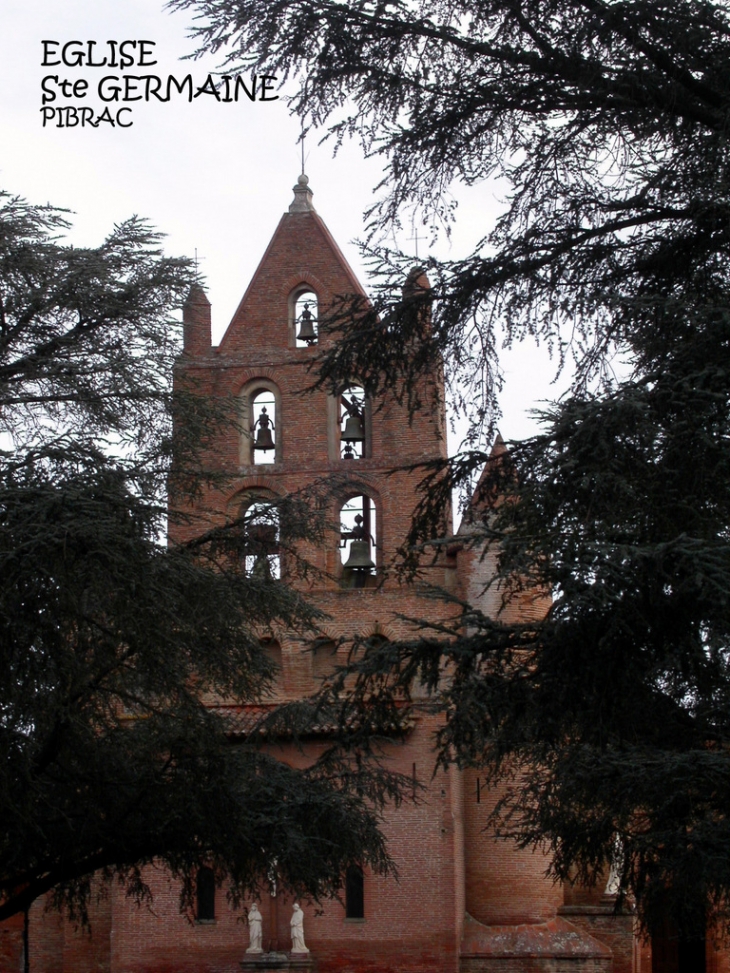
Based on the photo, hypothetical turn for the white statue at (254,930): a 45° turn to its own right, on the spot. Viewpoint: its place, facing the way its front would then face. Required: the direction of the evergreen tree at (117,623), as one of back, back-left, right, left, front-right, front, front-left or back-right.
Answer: front-left

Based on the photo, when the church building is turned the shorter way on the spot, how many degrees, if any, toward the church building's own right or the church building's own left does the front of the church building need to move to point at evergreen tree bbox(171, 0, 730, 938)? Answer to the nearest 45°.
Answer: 0° — it already faces it

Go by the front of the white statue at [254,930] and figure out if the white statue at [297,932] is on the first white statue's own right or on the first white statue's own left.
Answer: on the first white statue's own left

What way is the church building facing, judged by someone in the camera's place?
facing the viewer

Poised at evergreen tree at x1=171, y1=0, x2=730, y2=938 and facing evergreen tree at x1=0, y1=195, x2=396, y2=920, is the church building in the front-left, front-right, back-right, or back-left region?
front-right

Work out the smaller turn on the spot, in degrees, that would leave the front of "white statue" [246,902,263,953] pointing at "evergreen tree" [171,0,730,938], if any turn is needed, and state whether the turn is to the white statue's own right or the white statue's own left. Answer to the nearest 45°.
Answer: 0° — it already faces it

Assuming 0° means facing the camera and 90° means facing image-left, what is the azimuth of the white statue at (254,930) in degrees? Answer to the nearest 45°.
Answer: approximately 0°

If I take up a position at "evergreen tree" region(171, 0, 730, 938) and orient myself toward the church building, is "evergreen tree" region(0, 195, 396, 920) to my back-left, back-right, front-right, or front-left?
front-left
